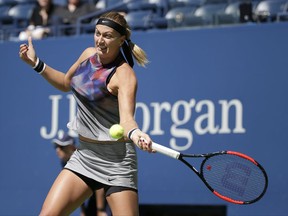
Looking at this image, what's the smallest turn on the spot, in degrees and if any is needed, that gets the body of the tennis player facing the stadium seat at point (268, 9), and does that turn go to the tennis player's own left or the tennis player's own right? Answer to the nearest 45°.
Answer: approximately 180°

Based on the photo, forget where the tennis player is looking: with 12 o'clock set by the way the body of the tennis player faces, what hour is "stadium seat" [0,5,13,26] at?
The stadium seat is roughly at 4 o'clock from the tennis player.

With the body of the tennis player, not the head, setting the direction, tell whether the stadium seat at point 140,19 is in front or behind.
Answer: behind

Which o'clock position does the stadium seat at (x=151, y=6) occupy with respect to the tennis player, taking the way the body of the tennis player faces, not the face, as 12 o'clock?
The stadium seat is roughly at 5 o'clock from the tennis player.

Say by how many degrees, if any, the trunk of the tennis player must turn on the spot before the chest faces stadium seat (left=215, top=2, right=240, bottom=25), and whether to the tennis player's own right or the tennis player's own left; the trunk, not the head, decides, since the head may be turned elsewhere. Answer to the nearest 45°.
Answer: approximately 180°

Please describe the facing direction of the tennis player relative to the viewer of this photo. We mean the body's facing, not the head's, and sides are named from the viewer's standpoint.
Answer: facing the viewer and to the left of the viewer

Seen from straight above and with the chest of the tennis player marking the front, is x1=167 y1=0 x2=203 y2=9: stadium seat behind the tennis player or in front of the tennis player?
behind
